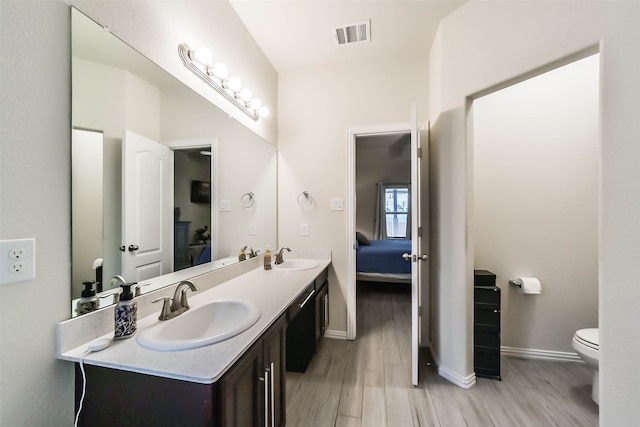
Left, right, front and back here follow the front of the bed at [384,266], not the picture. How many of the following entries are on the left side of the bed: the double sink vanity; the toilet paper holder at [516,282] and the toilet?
0

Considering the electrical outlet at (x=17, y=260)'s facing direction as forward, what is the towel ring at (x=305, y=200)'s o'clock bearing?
The towel ring is roughly at 10 o'clock from the electrical outlet.

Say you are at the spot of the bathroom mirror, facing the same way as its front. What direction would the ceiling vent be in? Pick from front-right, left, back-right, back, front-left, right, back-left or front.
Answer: front-left

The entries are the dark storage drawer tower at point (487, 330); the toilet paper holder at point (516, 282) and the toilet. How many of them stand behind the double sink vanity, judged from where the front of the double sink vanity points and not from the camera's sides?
0

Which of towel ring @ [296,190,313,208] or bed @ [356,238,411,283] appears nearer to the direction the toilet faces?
the towel ring

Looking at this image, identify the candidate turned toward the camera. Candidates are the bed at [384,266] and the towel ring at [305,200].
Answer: the towel ring

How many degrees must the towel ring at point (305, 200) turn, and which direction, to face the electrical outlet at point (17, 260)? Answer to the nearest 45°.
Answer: approximately 45° to its right

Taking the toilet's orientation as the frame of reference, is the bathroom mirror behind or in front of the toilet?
in front

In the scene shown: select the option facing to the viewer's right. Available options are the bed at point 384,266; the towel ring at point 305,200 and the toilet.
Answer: the bed

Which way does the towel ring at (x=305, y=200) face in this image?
toward the camera

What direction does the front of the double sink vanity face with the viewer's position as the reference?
facing the viewer and to the right of the viewer

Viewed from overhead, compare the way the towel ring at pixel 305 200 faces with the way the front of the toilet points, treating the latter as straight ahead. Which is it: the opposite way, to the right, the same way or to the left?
to the left

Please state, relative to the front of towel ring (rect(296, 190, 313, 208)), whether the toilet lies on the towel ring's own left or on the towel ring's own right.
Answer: on the towel ring's own left

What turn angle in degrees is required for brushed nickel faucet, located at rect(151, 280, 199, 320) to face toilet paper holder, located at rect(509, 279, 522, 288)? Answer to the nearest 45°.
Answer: approximately 45° to its left
